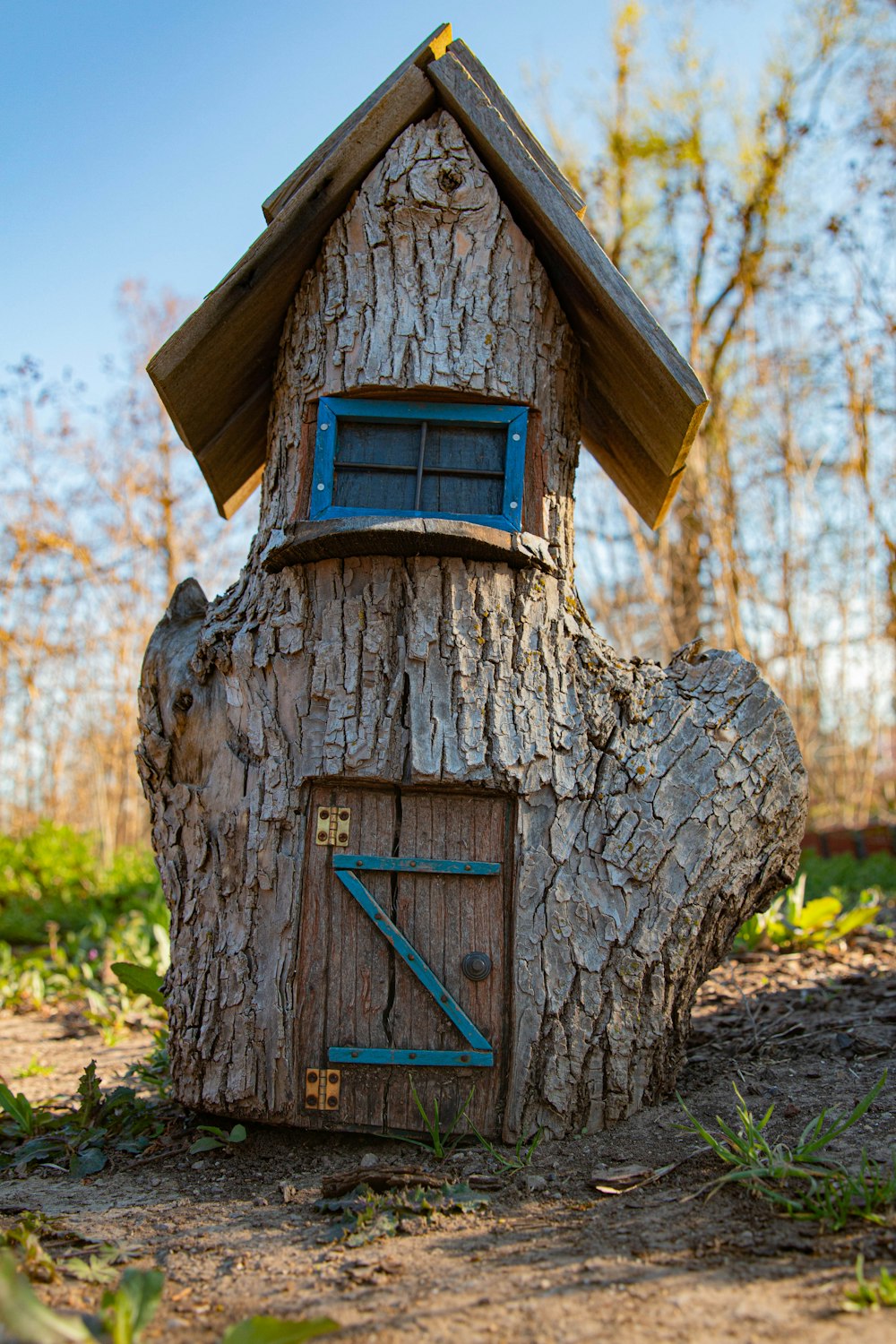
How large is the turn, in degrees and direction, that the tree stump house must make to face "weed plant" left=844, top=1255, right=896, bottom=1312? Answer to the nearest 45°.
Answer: approximately 45° to its left

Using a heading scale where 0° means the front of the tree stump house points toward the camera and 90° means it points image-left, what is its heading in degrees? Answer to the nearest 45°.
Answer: approximately 0°

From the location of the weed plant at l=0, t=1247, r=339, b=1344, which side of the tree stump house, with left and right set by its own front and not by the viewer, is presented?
front

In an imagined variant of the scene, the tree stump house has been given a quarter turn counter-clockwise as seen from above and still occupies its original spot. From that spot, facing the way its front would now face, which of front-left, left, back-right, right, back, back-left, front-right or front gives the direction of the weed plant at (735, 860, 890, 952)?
front-left

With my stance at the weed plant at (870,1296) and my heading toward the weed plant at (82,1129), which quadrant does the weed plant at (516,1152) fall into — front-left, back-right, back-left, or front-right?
front-right
